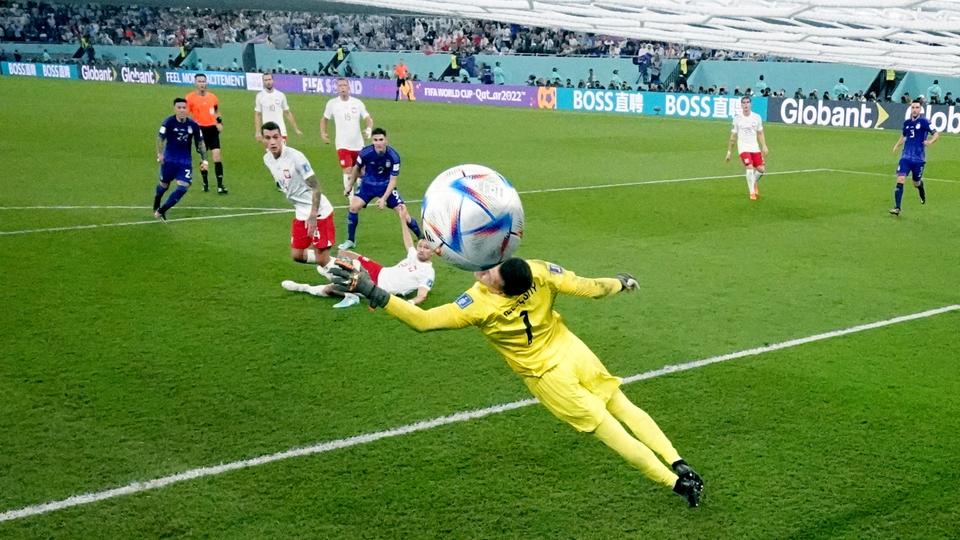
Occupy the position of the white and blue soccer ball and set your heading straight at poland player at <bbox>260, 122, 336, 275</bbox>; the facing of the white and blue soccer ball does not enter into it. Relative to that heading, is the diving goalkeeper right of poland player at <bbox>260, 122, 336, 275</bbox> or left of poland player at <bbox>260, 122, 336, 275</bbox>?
right

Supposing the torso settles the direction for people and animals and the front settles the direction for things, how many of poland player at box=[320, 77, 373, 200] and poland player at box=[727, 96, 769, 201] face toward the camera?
2

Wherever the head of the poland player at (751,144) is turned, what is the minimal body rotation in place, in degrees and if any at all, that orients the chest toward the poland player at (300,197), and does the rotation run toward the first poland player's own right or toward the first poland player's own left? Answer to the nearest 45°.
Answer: approximately 45° to the first poland player's own right

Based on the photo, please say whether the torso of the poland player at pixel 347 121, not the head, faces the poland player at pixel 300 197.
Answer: yes

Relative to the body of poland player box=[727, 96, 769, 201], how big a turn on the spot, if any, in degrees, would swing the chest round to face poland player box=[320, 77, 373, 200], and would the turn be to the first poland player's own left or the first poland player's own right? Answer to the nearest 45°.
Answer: approximately 45° to the first poland player's own right

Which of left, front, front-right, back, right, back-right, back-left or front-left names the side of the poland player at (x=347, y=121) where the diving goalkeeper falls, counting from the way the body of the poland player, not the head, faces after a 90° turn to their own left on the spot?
right

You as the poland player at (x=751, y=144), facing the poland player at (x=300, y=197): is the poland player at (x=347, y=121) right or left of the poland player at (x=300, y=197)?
right

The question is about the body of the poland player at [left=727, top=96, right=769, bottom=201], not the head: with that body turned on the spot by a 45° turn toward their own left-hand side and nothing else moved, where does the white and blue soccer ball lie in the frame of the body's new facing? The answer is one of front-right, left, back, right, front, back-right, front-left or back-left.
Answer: front-right

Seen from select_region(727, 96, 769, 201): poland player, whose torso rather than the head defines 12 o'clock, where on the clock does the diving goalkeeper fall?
The diving goalkeeper is roughly at 12 o'clock from the poland player.

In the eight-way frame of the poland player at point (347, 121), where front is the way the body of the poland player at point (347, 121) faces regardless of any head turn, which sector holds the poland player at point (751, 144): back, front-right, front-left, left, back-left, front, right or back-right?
left

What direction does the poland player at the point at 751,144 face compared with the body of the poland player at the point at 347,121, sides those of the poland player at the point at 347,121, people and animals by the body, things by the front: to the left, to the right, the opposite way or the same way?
the same way

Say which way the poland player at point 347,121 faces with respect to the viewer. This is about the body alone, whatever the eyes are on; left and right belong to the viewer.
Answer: facing the viewer
